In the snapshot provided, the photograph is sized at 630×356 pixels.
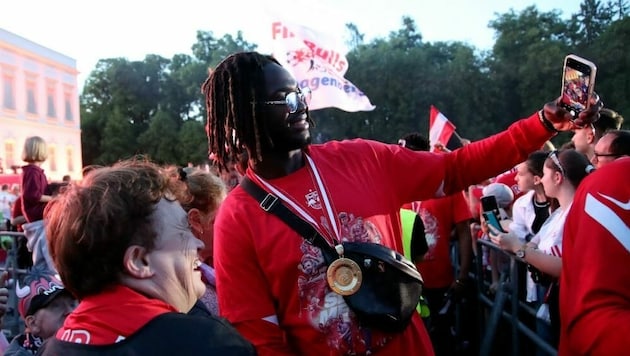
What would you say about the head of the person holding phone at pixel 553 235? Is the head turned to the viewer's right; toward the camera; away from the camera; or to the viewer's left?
to the viewer's left

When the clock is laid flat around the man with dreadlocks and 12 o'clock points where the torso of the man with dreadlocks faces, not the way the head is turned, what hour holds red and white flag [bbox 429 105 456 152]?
The red and white flag is roughly at 8 o'clock from the man with dreadlocks.

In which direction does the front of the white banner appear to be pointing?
toward the camera

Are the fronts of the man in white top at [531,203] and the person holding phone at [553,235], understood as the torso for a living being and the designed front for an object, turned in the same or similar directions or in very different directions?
same or similar directions

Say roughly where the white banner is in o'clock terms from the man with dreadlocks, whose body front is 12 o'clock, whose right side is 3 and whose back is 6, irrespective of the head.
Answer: The white banner is roughly at 7 o'clock from the man with dreadlocks.

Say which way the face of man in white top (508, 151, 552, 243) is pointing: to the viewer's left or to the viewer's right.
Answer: to the viewer's left

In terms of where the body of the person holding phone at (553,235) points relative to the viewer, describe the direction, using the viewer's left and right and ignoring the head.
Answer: facing to the left of the viewer

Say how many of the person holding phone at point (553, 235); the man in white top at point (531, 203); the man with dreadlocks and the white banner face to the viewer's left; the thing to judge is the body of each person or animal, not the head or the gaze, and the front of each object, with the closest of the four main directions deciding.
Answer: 2

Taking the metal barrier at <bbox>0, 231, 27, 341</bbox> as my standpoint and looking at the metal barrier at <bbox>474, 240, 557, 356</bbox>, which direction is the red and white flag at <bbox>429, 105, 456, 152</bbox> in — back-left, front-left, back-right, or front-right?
front-left

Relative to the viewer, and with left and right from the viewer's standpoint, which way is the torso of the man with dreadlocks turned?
facing the viewer and to the right of the viewer

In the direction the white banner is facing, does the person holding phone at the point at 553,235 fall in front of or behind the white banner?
in front

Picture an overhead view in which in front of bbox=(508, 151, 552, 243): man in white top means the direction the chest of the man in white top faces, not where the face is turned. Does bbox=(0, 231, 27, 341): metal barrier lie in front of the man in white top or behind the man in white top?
in front

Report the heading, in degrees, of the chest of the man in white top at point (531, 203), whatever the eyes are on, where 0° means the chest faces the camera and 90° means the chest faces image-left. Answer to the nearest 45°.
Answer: approximately 90°

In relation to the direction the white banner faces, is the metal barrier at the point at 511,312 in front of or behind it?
in front
